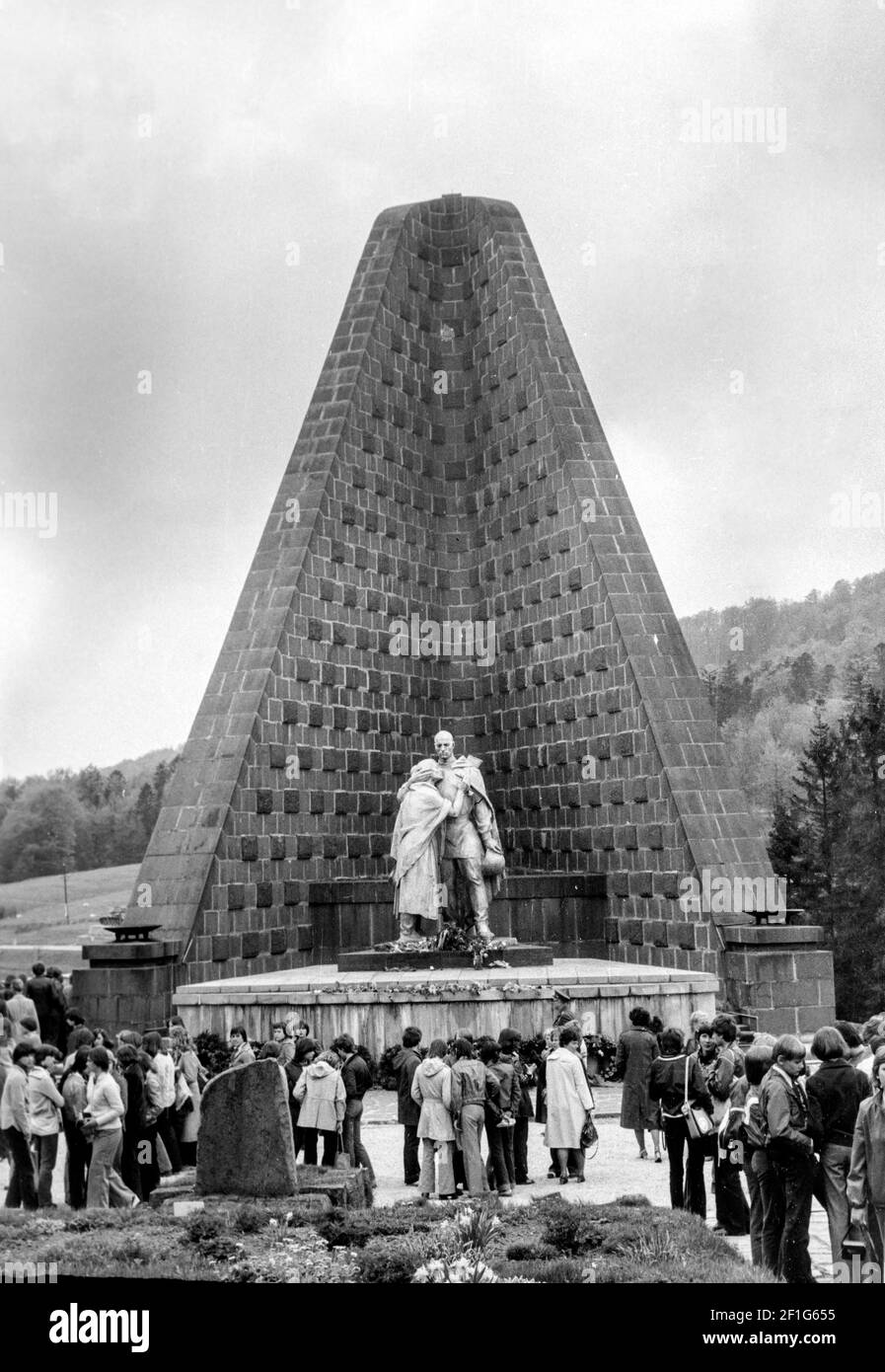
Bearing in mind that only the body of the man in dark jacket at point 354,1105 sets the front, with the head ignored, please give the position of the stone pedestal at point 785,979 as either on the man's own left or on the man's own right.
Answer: on the man's own right

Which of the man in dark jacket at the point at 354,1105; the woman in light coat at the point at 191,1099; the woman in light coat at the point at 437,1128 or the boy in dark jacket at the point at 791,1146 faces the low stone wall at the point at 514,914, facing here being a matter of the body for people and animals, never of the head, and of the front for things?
the woman in light coat at the point at 437,1128

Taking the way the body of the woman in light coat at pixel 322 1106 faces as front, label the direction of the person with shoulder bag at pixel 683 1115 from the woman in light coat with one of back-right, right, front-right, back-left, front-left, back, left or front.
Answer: back-right

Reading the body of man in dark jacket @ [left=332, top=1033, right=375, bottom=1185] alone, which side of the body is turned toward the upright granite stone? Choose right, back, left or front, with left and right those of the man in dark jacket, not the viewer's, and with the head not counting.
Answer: left

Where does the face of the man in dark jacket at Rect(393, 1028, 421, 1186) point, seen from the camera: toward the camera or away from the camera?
away from the camera

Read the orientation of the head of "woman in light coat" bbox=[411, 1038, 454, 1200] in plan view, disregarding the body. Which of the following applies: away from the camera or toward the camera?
away from the camera
